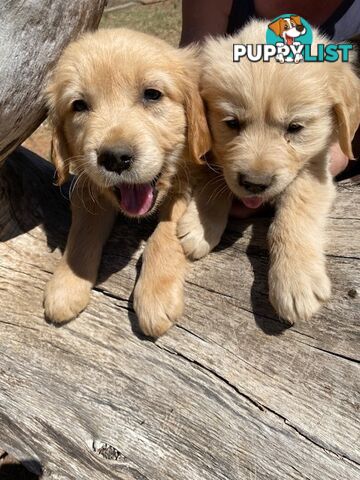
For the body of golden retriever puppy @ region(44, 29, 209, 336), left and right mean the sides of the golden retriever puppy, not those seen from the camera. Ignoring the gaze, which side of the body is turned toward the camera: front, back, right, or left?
front

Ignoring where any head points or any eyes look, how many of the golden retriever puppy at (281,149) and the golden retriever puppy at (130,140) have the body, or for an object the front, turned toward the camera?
2

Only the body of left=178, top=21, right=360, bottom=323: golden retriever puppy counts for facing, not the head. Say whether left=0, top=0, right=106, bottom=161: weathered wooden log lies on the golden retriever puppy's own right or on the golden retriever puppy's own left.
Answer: on the golden retriever puppy's own right

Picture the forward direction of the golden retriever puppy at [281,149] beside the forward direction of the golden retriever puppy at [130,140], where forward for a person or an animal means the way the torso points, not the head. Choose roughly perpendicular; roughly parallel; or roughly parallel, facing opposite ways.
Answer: roughly parallel

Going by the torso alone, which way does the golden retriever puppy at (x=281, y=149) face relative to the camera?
toward the camera
